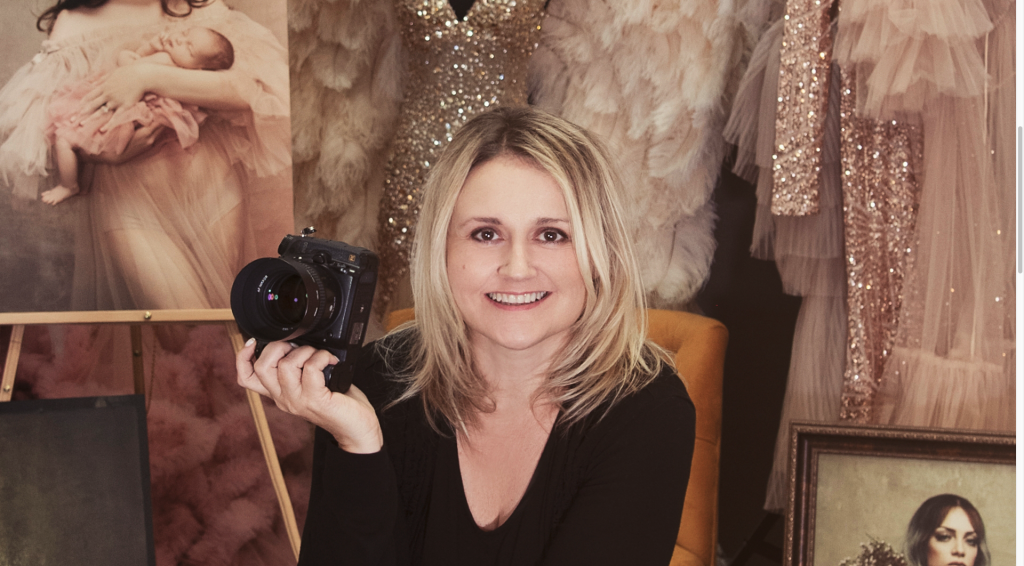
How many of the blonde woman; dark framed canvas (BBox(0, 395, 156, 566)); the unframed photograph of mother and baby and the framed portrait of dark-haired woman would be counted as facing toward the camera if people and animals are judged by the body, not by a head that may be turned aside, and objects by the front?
4

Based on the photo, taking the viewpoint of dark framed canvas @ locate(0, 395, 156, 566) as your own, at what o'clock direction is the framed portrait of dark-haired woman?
The framed portrait of dark-haired woman is roughly at 10 o'clock from the dark framed canvas.

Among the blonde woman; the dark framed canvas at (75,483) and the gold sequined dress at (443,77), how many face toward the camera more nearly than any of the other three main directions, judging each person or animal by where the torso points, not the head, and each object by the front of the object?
3

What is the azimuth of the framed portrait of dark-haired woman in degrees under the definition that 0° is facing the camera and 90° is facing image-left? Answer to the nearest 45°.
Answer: approximately 0°

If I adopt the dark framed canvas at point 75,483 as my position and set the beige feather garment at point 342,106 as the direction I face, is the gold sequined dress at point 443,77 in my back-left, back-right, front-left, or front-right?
front-right

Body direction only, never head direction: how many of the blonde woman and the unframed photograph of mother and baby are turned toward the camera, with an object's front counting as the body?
2

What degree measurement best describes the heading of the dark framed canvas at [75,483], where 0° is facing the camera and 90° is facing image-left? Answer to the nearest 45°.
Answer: approximately 0°

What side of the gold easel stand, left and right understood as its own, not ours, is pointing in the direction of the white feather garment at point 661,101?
left

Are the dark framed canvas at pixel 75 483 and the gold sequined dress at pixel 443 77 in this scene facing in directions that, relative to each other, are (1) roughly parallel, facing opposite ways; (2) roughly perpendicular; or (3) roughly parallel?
roughly parallel

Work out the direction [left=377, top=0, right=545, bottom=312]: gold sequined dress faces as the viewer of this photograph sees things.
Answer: facing the viewer
